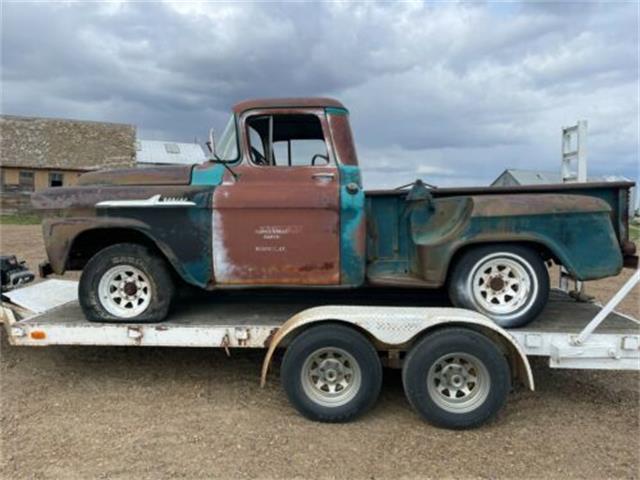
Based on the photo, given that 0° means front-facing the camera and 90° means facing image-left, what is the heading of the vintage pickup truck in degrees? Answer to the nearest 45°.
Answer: approximately 90°

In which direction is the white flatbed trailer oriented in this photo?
to the viewer's left

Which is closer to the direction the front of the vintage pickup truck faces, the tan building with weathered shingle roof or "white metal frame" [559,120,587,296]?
the tan building with weathered shingle roof

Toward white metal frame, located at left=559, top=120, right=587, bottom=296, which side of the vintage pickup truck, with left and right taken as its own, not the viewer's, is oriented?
back

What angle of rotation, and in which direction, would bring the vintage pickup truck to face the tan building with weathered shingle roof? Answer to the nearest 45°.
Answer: approximately 45° to its right

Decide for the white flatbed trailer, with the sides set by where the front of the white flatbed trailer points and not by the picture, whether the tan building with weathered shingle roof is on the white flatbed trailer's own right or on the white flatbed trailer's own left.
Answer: on the white flatbed trailer's own right
